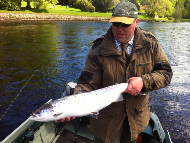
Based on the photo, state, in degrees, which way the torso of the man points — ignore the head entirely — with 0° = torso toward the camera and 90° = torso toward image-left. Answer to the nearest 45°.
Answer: approximately 0°

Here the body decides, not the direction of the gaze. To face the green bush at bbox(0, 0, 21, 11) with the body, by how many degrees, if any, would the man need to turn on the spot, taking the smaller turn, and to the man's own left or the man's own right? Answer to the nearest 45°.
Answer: approximately 135° to the man's own right
